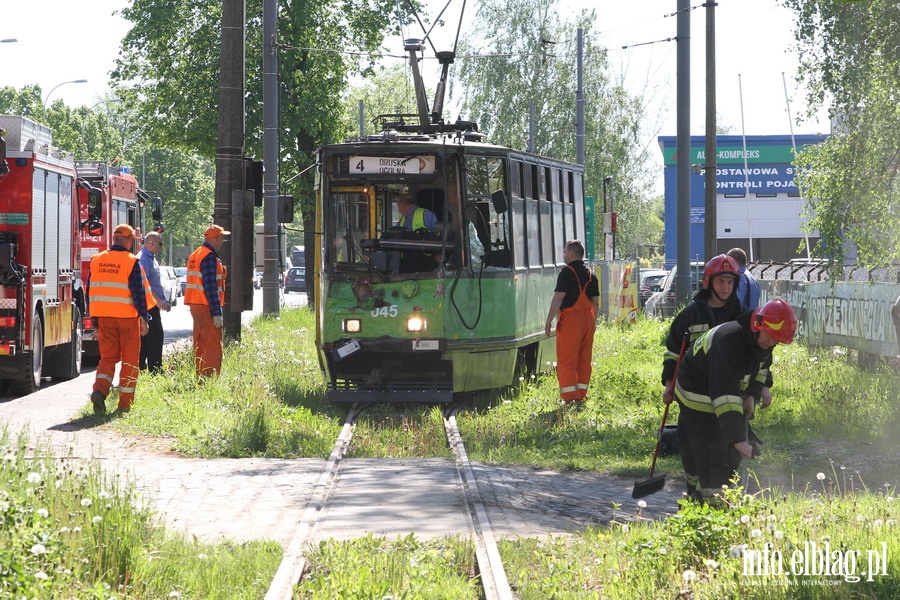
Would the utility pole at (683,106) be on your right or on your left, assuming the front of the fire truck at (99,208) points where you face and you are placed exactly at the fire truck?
on your right

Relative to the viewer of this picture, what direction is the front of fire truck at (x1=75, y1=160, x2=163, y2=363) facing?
facing away from the viewer and to the right of the viewer

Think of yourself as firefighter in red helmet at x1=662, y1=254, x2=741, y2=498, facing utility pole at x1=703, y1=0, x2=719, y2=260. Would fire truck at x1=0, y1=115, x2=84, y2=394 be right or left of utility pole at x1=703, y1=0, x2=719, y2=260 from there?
left
